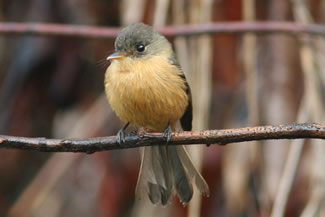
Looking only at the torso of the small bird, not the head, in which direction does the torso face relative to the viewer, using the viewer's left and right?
facing the viewer and to the left of the viewer

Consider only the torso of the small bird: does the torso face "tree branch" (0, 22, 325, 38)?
no
